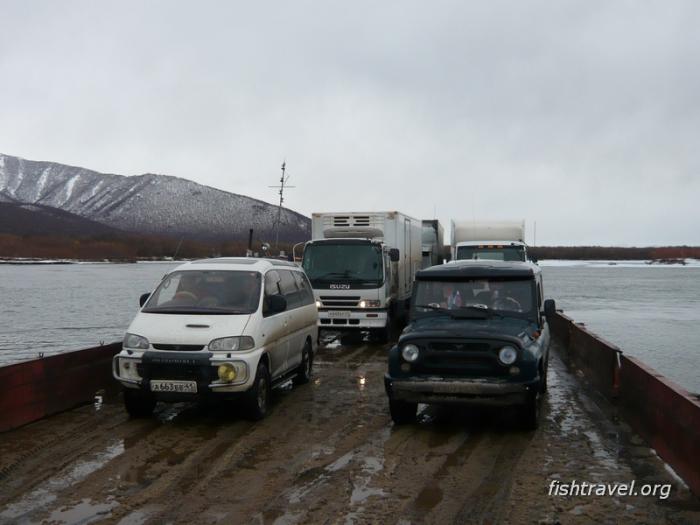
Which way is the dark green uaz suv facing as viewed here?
toward the camera

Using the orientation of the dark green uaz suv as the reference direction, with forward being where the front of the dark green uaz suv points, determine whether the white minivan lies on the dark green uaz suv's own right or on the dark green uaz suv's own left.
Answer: on the dark green uaz suv's own right

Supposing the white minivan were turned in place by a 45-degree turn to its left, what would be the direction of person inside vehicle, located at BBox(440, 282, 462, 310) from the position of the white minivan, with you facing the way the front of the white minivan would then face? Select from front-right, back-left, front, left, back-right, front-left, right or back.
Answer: left

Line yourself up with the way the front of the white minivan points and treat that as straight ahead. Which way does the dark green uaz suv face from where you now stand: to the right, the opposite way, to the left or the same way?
the same way

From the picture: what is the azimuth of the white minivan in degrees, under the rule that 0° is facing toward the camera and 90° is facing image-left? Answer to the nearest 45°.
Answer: approximately 45°

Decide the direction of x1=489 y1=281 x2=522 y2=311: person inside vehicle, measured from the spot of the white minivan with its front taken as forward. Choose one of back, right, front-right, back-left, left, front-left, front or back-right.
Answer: back-left

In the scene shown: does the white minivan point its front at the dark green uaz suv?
no

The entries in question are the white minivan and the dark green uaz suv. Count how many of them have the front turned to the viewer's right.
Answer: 0
